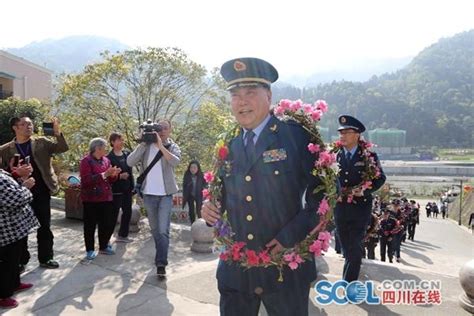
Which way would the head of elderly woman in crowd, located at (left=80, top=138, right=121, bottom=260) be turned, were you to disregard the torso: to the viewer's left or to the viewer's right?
to the viewer's right

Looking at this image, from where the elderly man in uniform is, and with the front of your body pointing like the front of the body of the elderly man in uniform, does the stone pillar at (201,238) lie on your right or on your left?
on your right

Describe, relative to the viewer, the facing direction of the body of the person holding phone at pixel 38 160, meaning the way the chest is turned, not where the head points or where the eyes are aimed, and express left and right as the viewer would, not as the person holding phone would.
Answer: facing the viewer and to the right of the viewer

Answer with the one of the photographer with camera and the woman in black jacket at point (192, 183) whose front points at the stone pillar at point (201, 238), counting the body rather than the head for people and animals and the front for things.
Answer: the woman in black jacket

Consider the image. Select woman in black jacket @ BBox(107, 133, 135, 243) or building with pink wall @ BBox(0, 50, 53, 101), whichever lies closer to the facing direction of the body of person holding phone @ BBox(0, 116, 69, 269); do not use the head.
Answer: the woman in black jacket

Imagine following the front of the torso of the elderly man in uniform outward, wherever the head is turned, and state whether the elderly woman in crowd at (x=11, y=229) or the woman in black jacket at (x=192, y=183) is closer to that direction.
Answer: the elderly woman in crowd

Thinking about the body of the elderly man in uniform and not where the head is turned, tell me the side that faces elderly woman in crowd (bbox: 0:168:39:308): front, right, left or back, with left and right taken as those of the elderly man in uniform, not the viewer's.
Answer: right

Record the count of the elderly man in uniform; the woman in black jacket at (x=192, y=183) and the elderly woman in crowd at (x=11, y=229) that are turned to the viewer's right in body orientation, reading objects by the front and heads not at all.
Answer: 1

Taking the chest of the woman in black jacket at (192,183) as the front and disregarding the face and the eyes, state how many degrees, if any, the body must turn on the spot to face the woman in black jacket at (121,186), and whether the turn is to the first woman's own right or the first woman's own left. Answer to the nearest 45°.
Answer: approximately 45° to the first woman's own right

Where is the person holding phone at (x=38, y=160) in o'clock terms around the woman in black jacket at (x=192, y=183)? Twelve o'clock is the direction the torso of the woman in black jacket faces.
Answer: The person holding phone is roughly at 1 o'clock from the woman in black jacket.

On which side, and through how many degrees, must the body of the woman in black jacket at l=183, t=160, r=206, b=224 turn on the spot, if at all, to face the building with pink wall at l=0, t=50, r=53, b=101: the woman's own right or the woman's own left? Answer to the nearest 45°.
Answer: approximately 135° to the woman's own right
